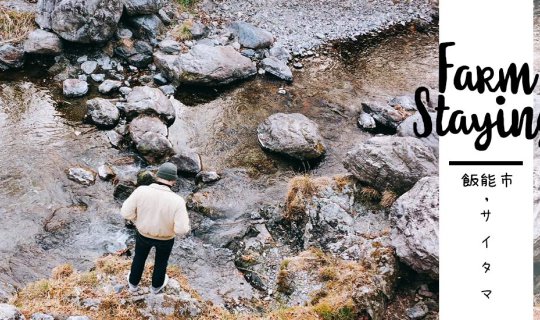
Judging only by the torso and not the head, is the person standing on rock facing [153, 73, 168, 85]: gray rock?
yes

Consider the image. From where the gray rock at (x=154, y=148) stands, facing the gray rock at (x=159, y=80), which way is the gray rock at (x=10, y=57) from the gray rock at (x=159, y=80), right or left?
left

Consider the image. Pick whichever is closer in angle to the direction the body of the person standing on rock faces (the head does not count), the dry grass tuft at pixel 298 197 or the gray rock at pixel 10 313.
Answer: the dry grass tuft

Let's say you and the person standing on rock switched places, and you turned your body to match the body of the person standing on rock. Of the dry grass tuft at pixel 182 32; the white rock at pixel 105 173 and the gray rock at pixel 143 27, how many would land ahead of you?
3

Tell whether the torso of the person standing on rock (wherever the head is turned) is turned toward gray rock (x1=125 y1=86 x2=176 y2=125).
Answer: yes

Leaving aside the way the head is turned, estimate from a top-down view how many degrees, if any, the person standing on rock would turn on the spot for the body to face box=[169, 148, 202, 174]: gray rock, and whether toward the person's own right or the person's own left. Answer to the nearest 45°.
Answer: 0° — they already face it

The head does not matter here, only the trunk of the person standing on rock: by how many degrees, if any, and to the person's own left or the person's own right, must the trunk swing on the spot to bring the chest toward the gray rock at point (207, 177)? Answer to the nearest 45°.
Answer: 0° — they already face it

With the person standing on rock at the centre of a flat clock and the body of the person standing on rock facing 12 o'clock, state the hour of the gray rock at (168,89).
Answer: The gray rock is roughly at 12 o'clock from the person standing on rock.

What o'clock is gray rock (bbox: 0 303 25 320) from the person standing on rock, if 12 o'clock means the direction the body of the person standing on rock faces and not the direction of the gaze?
The gray rock is roughly at 9 o'clock from the person standing on rock.

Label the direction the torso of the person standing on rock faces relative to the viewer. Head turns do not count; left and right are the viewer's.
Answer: facing away from the viewer

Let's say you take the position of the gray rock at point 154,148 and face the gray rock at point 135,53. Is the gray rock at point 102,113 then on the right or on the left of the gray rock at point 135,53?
left
